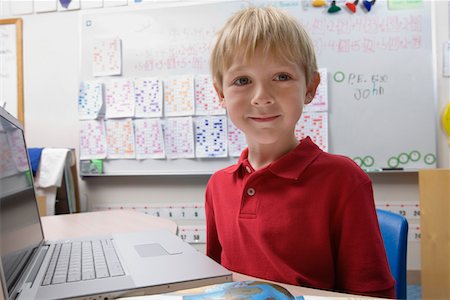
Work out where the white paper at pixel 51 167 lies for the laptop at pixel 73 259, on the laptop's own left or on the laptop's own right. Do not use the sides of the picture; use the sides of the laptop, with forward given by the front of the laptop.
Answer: on the laptop's own left

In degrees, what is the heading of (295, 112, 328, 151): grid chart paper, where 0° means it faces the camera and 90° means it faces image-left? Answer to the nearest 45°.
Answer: approximately 0°

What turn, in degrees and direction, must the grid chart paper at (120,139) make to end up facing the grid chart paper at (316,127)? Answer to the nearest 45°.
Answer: approximately 45° to its left

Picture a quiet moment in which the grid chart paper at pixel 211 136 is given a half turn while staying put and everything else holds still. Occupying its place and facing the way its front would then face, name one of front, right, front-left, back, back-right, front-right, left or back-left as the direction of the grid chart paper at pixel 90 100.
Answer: left

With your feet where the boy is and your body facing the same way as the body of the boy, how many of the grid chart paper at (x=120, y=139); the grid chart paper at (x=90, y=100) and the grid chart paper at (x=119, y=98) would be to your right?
3

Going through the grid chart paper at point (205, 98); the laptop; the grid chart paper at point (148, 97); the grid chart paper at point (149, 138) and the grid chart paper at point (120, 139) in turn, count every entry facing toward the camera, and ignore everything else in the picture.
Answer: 4

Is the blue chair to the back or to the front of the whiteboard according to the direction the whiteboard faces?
to the front

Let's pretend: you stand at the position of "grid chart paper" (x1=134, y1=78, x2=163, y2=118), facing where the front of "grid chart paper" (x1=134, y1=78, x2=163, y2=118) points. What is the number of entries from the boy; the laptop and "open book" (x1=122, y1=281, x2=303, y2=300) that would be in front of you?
3

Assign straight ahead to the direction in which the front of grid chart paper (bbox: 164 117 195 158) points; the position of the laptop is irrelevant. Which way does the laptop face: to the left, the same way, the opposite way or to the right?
to the left

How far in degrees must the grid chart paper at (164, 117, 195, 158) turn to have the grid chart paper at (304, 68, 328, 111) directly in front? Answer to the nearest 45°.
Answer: approximately 90° to its left
